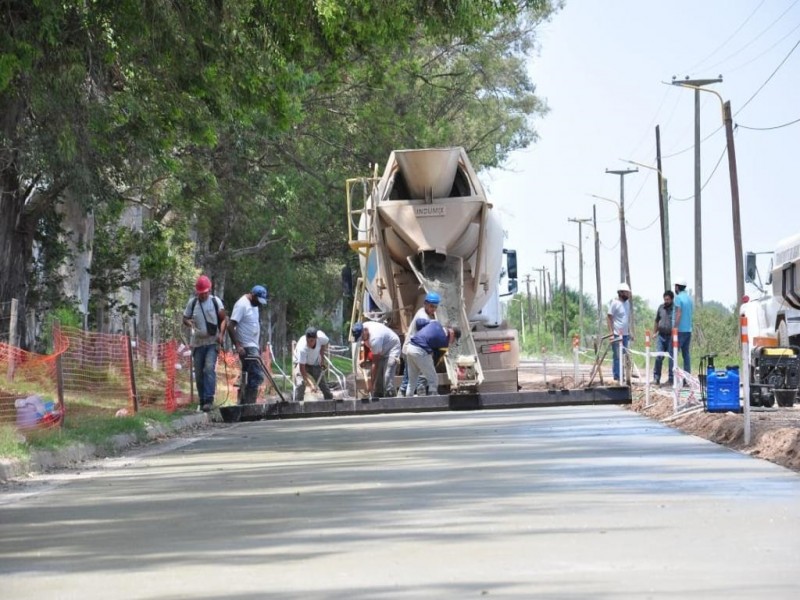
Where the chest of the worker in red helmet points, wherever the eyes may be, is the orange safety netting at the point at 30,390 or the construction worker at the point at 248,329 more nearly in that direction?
the orange safety netting

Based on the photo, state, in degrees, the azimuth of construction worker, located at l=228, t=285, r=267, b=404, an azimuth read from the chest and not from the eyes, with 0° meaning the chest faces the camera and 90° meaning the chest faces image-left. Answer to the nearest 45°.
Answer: approximately 315°

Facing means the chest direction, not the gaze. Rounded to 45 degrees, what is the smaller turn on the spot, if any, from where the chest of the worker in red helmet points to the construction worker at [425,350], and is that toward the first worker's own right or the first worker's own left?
approximately 90° to the first worker's own left

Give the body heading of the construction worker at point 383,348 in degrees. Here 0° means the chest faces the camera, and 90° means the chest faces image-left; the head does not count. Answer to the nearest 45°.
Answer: approximately 90°

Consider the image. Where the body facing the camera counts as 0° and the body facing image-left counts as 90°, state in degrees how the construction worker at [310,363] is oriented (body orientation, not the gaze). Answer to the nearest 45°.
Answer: approximately 0°
